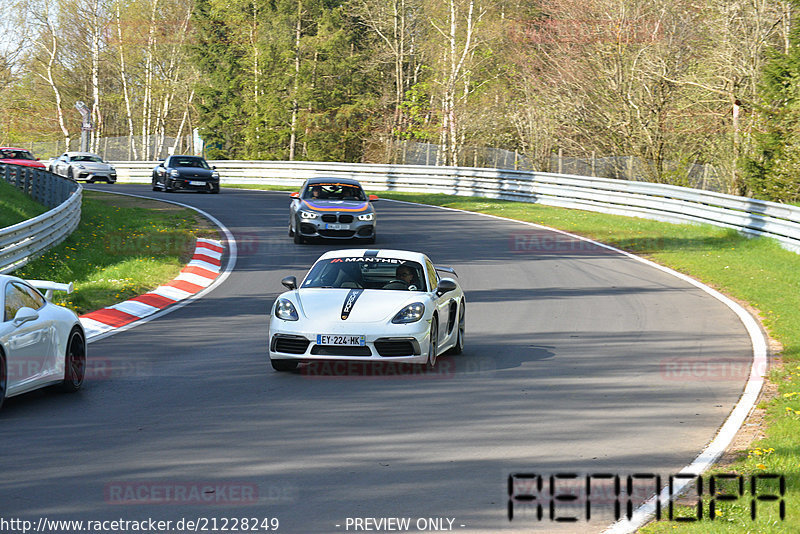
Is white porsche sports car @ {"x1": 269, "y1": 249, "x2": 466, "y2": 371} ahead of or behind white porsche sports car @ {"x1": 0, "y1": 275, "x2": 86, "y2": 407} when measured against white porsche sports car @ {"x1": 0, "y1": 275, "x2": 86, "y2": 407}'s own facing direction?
behind

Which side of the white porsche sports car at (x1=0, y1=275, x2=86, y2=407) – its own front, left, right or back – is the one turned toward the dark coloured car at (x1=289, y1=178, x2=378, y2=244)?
back

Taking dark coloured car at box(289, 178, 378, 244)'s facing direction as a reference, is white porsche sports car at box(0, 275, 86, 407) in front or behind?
in front

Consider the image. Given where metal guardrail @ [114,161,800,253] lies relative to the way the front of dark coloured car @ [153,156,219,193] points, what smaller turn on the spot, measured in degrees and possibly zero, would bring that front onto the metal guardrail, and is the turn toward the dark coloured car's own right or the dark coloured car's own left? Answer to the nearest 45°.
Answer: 0° — it already faces it

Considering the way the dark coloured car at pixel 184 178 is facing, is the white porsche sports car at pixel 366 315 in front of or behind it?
in front

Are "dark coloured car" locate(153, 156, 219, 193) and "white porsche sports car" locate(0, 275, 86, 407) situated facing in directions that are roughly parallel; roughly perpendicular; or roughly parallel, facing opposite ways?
roughly perpendicular

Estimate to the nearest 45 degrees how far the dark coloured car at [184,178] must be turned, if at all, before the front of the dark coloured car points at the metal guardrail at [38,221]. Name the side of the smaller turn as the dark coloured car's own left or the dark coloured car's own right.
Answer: approximately 45° to the dark coloured car's own right

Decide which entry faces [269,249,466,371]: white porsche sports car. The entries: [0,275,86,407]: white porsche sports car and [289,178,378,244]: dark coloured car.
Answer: the dark coloured car

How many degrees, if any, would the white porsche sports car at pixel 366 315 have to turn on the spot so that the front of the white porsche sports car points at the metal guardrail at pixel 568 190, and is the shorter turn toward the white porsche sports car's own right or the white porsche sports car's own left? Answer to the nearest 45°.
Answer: approximately 180°

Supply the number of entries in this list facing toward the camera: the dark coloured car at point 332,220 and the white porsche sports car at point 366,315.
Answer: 2
